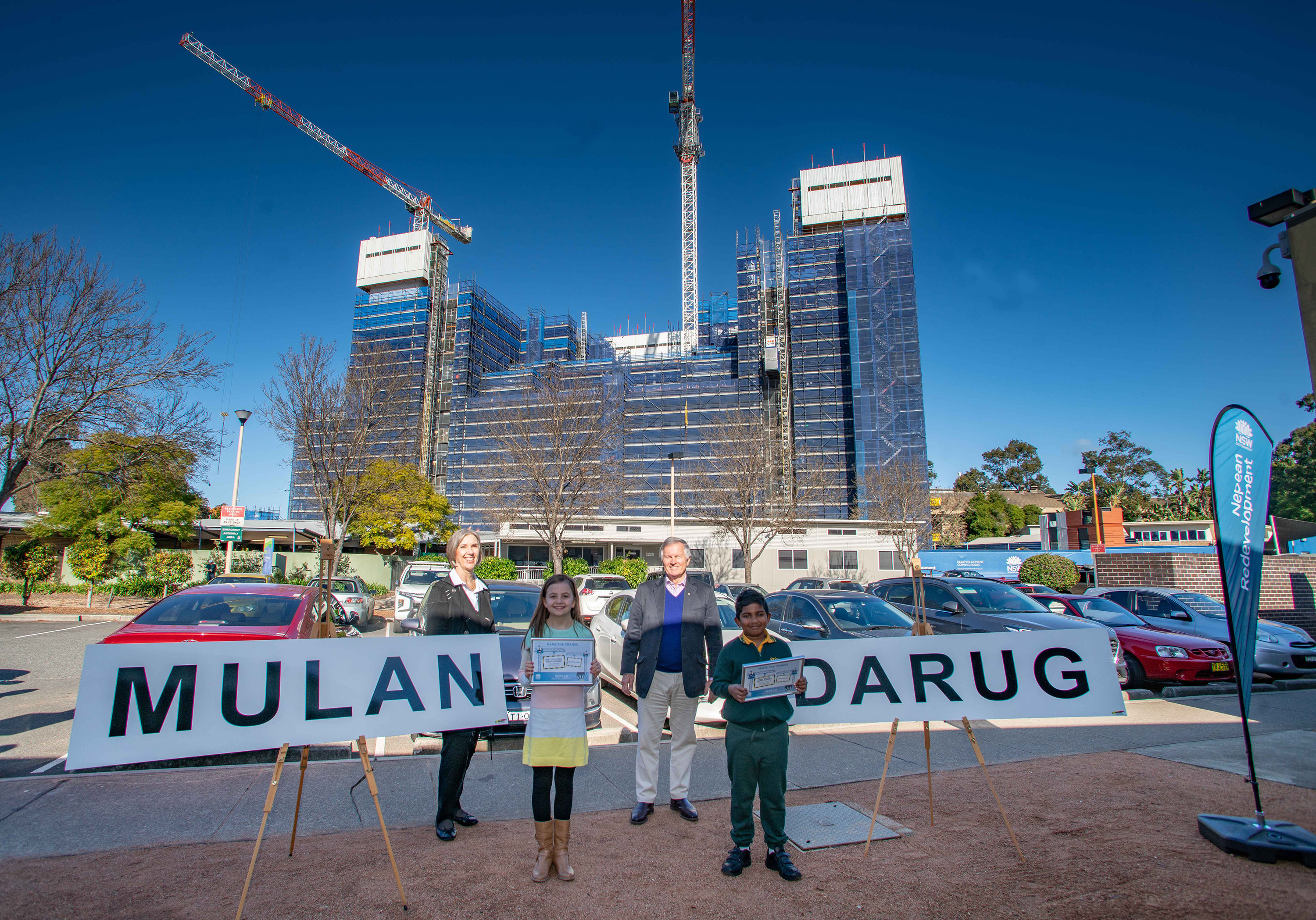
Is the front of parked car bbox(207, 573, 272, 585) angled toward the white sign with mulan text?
yes

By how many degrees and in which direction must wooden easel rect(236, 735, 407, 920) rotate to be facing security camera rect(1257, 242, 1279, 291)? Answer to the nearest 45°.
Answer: approximately 90° to its left

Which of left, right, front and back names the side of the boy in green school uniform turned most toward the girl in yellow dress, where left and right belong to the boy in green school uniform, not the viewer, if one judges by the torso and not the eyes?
right

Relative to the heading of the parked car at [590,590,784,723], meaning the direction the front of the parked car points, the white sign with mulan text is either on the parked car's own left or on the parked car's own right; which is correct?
on the parked car's own right

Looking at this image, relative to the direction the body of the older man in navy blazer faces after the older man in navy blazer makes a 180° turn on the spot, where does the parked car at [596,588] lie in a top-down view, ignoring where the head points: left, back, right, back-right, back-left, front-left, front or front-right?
front

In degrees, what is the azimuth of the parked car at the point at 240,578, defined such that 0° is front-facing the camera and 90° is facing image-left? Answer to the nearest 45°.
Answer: approximately 0°

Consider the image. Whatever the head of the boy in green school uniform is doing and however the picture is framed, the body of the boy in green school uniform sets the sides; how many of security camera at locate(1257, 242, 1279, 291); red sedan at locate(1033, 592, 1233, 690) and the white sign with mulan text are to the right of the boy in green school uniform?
1

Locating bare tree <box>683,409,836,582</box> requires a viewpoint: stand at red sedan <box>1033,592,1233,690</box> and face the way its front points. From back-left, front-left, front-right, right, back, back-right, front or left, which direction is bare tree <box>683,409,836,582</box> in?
back

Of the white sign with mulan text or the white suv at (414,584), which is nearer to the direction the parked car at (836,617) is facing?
the white sign with mulan text

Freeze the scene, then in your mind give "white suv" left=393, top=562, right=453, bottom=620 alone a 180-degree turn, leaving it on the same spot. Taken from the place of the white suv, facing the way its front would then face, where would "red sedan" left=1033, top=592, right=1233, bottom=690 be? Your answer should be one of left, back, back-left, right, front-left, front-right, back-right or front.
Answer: back-right

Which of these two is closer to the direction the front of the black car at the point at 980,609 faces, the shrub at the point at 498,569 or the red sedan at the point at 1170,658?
the red sedan

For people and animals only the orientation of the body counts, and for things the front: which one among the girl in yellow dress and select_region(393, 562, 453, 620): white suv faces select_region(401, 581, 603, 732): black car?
the white suv

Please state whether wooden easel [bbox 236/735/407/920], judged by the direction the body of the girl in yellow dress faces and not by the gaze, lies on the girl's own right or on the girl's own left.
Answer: on the girl's own right
